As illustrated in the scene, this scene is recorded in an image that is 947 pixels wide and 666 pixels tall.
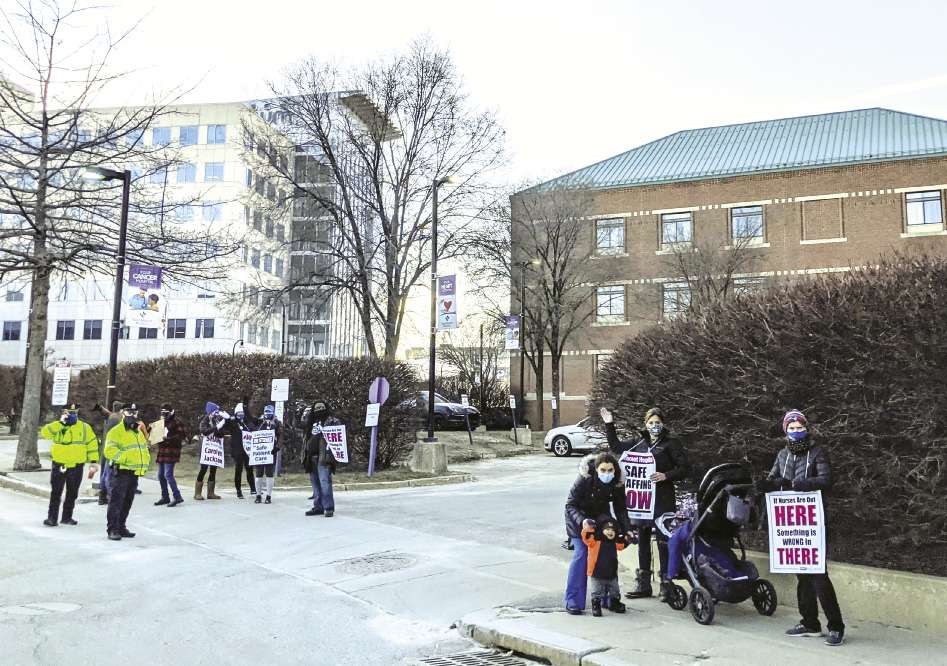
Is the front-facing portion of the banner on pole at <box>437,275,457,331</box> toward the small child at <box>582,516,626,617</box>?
yes

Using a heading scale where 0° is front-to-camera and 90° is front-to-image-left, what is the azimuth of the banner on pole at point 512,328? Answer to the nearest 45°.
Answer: approximately 0°

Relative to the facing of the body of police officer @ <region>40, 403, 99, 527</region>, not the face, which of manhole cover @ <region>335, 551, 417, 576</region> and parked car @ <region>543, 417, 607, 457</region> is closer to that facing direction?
the manhole cover

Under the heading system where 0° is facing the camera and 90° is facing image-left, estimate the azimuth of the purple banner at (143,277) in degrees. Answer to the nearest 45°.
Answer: approximately 0°
